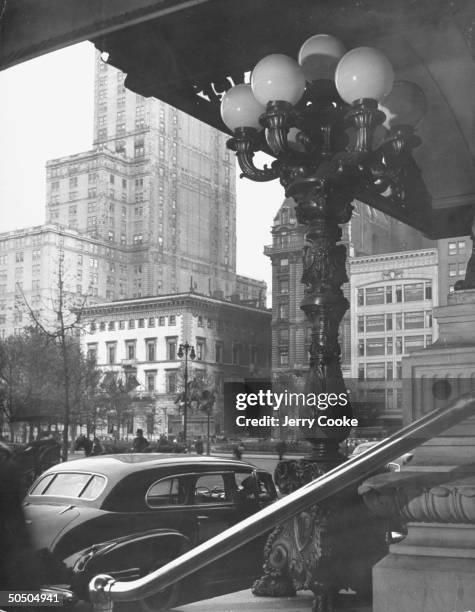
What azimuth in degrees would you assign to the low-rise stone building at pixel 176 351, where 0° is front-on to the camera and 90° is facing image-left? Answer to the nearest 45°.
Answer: approximately 45°

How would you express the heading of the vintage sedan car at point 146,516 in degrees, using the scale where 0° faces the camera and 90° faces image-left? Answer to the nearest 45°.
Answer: approximately 225°

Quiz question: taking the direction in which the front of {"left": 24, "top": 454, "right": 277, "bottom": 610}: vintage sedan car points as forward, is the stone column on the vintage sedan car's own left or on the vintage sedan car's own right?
on the vintage sedan car's own right

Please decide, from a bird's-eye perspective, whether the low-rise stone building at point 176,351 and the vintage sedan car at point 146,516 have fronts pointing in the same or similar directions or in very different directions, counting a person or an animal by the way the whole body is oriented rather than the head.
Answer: very different directions

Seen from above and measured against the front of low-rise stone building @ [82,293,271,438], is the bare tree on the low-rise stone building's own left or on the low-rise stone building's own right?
on the low-rise stone building's own right

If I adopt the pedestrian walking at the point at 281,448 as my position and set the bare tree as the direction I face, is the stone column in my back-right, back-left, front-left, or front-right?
back-left
